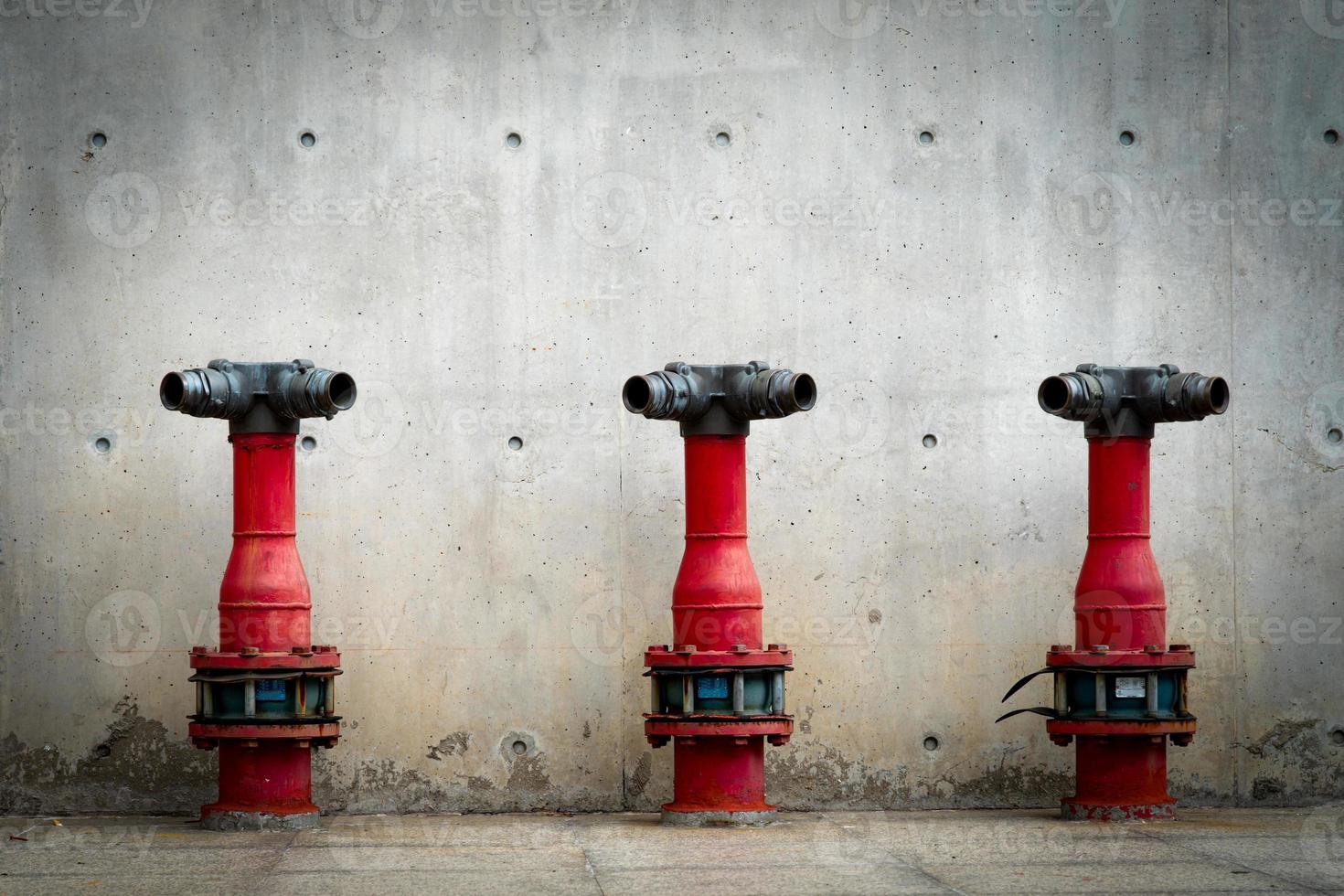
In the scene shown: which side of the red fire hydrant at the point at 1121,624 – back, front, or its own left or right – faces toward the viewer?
front

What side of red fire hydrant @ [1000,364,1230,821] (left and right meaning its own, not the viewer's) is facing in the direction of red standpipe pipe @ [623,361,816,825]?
right
